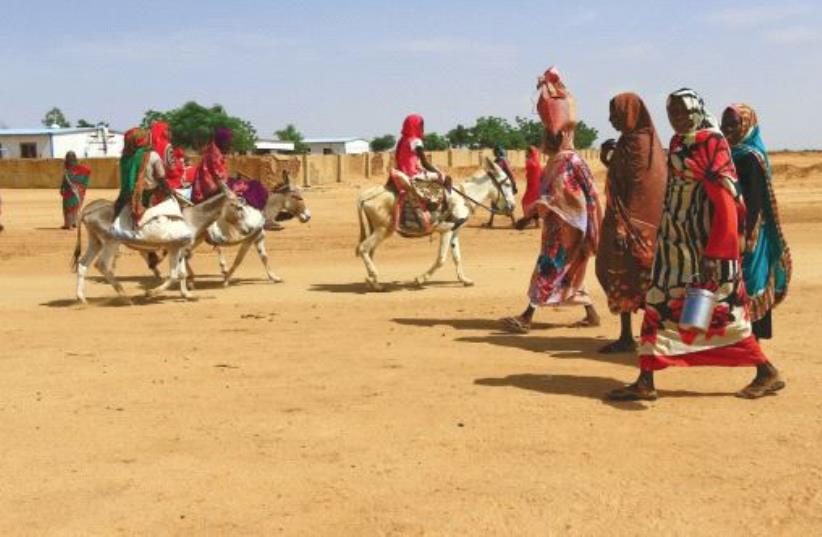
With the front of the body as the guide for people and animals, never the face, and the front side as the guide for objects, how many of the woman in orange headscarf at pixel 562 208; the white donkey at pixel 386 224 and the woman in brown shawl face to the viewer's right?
1

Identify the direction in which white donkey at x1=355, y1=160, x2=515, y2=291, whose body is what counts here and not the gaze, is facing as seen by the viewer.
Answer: to the viewer's right

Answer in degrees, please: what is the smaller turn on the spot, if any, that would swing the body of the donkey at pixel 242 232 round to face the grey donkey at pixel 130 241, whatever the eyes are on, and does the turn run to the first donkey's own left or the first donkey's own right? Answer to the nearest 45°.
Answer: approximately 135° to the first donkey's own right

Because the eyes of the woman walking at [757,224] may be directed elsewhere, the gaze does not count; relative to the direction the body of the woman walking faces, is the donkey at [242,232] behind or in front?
in front

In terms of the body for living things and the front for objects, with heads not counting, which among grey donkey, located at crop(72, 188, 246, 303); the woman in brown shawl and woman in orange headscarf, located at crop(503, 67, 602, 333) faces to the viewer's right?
the grey donkey

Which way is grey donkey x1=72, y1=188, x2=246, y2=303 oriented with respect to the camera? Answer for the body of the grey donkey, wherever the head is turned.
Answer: to the viewer's right

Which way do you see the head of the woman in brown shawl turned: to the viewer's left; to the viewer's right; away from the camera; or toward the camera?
to the viewer's left

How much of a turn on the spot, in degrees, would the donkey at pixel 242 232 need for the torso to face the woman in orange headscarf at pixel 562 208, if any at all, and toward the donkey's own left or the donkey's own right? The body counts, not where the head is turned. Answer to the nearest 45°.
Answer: approximately 45° to the donkey's own right

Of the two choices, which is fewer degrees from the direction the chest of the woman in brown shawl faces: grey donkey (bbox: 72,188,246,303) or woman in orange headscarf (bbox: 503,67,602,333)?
the grey donkey

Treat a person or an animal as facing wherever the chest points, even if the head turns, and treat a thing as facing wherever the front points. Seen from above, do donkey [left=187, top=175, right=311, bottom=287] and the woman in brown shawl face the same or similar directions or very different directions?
very different directions

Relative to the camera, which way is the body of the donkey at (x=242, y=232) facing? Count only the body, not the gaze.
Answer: to the viewer's right

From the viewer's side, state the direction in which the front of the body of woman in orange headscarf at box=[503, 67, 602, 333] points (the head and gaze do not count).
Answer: to the viewer's left

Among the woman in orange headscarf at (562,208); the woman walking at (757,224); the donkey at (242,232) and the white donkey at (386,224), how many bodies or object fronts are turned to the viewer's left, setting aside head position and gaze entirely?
2

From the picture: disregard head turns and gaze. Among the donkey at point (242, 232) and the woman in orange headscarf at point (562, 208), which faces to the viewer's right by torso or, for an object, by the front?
the donkey

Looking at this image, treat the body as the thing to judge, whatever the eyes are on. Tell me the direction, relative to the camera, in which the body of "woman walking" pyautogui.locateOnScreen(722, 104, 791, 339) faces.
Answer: to the viewer's left

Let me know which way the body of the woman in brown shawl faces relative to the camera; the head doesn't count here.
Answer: to the viewer's left
